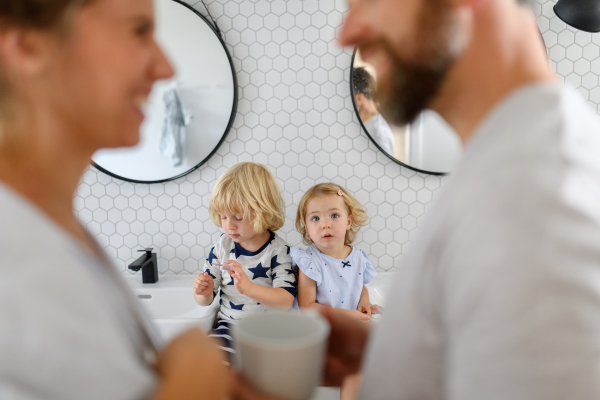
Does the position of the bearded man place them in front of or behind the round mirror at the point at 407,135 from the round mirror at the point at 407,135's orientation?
in front

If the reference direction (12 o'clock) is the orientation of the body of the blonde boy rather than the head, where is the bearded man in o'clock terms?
The bearded man is roughly at 10 o'clock from the blonde boy.

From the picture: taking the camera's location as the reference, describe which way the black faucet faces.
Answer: facing the viewer and to the left of the viewer

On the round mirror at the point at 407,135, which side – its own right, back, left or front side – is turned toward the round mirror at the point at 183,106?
right

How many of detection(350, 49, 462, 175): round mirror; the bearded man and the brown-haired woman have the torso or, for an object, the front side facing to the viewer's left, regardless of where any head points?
1

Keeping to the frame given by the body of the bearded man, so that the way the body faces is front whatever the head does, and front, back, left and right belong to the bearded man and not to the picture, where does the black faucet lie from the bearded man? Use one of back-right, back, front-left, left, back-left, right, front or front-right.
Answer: front-right

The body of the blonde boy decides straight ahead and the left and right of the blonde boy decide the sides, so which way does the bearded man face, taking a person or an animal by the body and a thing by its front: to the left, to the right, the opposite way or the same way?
to the right

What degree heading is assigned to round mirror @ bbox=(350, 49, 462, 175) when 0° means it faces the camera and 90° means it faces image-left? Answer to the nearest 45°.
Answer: approximately 0°

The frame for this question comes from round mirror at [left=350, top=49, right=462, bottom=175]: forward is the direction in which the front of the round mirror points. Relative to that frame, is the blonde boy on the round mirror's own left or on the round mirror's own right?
on the round mirror's own right

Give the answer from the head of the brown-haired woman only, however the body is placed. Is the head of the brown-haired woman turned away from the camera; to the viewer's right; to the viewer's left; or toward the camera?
to the viewer's right

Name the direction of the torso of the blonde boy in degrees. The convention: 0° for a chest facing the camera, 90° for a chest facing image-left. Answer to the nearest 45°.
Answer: approximately 45°

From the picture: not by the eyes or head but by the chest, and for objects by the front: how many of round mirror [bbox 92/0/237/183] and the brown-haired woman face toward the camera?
1

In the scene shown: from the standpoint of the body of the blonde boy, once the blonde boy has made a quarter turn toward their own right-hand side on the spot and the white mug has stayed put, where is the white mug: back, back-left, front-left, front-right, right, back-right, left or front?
back-left

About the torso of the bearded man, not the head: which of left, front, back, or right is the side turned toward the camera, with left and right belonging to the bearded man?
left

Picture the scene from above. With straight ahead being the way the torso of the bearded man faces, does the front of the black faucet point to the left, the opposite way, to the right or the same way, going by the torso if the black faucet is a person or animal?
to the left

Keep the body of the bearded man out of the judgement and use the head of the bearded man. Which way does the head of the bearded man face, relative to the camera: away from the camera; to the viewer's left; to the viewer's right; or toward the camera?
to the viewer's left
